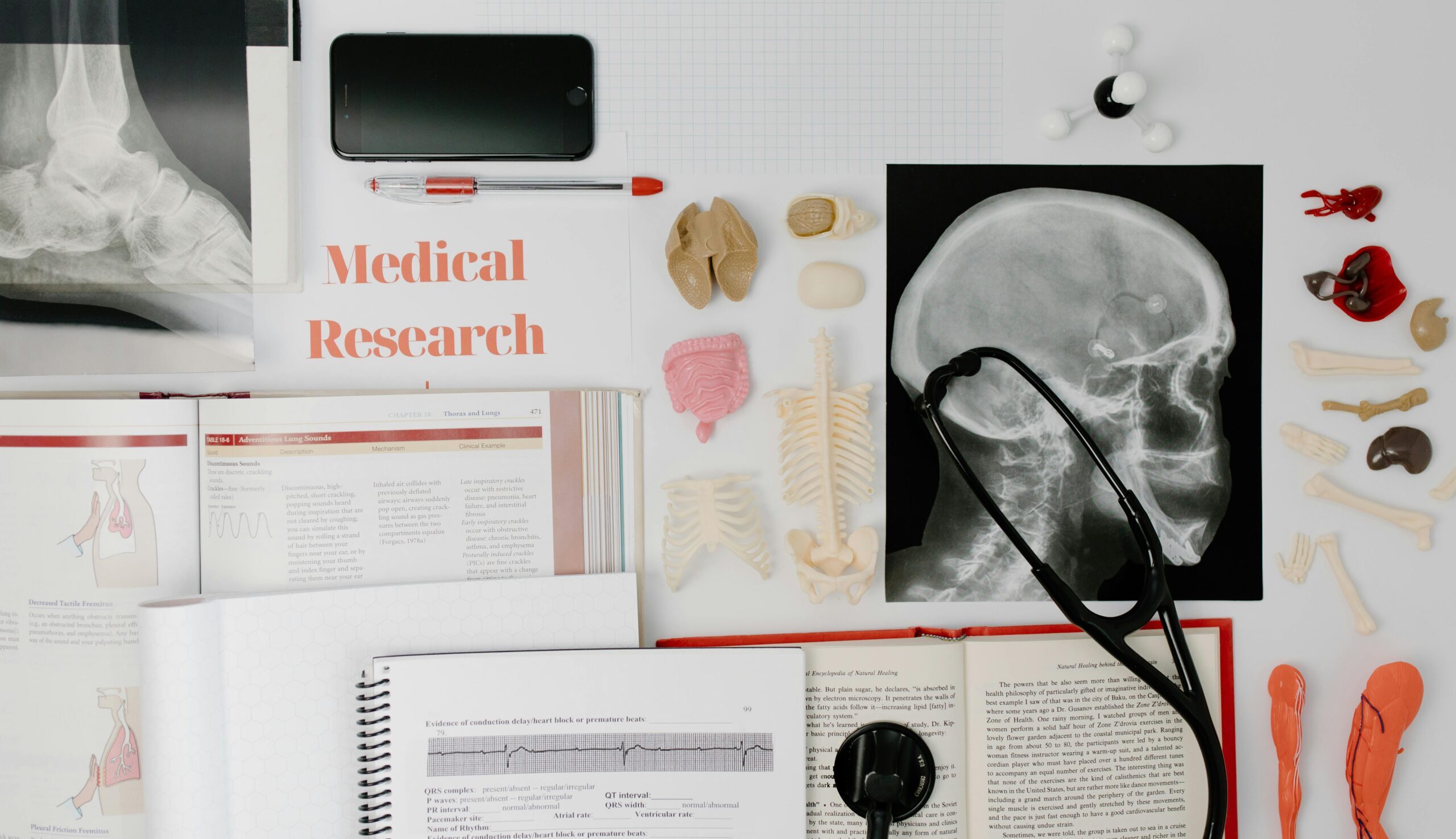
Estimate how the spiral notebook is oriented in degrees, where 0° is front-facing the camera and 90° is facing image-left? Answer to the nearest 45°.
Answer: approximately 0°
